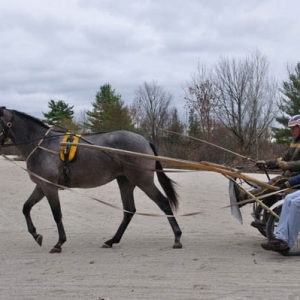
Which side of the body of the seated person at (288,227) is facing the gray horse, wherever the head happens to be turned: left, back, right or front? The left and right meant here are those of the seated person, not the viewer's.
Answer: front

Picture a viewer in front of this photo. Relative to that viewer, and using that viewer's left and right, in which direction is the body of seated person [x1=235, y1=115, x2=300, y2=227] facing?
facing to the left of the viewer

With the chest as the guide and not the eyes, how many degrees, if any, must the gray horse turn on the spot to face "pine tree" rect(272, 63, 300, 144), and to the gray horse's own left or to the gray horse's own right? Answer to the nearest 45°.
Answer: approximately 135° to the gray horse's own right

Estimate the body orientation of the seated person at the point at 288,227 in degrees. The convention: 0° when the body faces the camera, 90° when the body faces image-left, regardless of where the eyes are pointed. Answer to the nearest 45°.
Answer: approximately 90°

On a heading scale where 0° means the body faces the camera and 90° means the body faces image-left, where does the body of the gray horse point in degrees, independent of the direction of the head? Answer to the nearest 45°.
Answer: approximately 90°

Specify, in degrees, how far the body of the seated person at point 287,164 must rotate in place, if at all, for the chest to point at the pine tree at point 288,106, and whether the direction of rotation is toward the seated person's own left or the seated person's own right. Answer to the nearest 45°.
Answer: approximately 90° to the seated person's own right

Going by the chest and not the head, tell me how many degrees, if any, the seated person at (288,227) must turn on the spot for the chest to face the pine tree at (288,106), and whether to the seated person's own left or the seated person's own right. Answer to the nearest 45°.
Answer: approximately 90° to the seated person's own right
